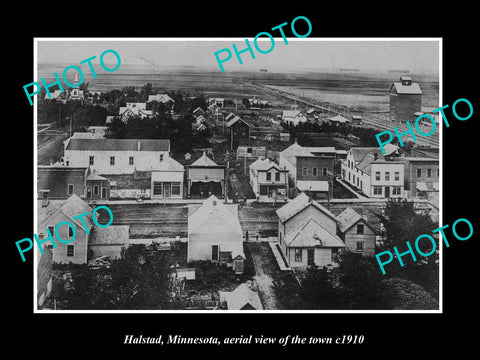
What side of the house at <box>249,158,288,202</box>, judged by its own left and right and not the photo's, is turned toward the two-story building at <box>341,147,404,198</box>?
left

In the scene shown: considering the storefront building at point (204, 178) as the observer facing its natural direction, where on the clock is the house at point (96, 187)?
the house at point (96, 187) is roughly at 3 o'clock from the storefront building at point (204, 178).

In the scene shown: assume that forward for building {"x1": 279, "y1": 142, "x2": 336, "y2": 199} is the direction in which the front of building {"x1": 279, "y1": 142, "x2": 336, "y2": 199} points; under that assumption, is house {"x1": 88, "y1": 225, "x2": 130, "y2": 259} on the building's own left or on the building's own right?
on the building's own right

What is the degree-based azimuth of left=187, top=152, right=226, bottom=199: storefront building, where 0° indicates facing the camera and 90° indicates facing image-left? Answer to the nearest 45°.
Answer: approximately 0°

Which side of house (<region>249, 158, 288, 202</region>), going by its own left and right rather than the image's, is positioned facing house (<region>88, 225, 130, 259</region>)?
right

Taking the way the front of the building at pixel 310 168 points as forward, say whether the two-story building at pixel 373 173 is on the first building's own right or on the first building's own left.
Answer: on the first building's own left
